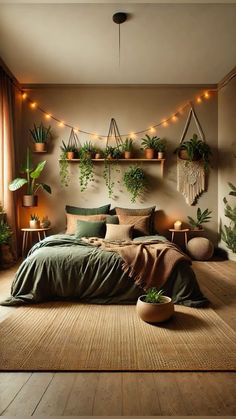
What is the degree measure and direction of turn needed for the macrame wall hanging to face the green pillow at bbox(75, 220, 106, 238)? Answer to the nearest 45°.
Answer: approximately 45° to its right

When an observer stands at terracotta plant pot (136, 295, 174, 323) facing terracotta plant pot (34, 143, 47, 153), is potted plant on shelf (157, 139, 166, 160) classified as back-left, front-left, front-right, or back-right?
front-right

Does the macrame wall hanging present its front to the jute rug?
yes

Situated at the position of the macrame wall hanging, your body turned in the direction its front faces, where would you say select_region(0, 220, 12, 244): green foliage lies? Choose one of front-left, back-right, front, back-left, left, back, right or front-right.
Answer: front-right

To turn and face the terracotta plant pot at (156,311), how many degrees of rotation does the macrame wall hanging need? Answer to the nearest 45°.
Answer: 0° — it already faces it

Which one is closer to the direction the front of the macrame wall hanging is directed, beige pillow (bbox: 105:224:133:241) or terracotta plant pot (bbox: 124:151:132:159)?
the beige pillow

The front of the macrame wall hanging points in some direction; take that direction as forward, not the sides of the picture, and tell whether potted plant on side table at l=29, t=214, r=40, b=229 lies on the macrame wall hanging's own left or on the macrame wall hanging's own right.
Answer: on the macrame wall hanging's own right

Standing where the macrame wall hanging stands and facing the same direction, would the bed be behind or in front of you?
in front

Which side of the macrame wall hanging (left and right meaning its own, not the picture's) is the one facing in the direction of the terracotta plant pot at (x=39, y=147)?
right

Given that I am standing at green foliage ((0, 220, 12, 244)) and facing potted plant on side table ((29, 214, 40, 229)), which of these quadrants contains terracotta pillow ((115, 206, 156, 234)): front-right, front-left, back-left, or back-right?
front-right

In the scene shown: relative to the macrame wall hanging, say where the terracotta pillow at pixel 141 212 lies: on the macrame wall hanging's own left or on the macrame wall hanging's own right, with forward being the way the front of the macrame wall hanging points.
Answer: on the macrame wall hanging's own right

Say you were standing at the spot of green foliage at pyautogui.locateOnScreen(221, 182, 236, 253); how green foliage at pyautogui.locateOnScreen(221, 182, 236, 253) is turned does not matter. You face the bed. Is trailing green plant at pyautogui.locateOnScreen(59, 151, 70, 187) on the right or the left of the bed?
right

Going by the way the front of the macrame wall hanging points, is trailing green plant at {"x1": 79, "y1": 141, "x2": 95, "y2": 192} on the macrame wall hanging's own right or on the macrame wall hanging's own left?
on the macrame wall hanging's own right

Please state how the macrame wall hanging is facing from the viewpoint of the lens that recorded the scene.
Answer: facing the viewer

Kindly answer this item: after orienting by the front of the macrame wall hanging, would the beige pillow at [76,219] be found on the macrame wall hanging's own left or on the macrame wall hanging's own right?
on the macrame wall hanging's own right
